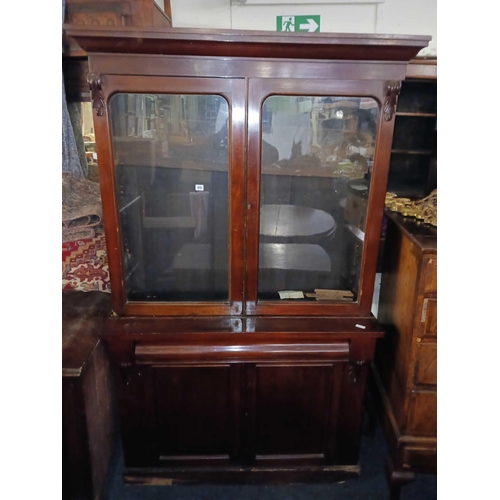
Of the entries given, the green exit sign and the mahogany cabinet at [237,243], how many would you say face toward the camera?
2

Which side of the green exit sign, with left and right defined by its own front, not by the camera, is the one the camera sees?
front

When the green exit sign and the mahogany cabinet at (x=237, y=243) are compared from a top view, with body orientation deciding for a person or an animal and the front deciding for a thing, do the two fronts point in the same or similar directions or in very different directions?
same or similar directions

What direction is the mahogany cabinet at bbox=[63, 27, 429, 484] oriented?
toward the camera
